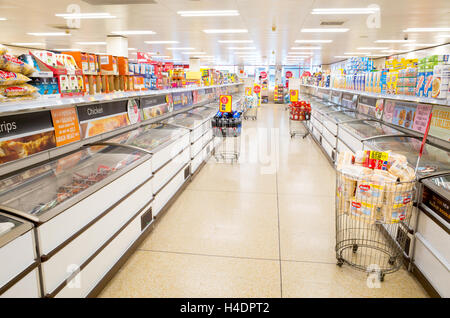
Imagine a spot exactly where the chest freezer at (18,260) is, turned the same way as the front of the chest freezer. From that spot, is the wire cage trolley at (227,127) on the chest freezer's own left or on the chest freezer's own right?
on the chest freezer's own left

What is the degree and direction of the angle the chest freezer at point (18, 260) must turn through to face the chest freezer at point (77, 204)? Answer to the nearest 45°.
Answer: approximately 90° to its left

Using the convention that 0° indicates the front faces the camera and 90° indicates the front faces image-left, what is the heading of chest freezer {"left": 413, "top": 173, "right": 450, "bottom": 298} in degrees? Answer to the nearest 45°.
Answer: approximately 45°

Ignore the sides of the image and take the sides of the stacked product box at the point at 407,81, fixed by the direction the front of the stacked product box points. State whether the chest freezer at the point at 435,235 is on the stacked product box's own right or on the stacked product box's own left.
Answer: on the stacked product box's own left

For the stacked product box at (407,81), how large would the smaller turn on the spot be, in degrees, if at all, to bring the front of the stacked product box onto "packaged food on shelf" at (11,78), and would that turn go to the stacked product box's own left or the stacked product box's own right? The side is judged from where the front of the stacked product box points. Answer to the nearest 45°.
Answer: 0° — it already faces it

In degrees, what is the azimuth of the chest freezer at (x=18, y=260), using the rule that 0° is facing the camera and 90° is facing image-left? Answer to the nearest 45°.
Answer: approximately 315°

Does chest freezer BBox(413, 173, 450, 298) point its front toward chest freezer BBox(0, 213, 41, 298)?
yes

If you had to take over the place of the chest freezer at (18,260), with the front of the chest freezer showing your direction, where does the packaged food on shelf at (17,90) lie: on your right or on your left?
on your left
